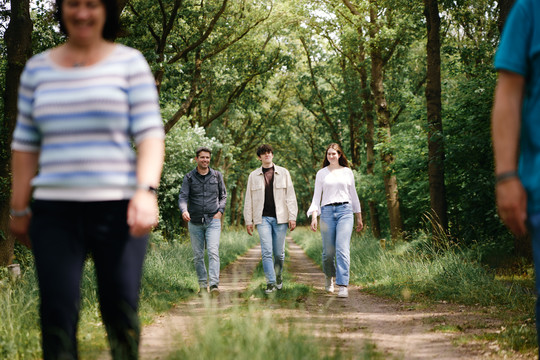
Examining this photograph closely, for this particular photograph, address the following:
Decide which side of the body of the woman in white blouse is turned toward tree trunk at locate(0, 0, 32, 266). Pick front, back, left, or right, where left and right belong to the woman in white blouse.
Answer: right

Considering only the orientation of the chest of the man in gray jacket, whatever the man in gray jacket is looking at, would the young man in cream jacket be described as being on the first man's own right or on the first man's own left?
on the first man's own left

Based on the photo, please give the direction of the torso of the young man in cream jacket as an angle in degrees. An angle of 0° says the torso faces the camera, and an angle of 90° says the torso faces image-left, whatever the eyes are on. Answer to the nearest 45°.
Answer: approximately 0°

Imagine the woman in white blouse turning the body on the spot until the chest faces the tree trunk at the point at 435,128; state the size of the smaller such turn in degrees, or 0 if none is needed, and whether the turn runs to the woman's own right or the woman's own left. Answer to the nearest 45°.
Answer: approximately 135° to the woman's own left

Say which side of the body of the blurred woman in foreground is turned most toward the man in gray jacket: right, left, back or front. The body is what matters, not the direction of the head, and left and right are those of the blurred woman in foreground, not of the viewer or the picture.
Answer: back

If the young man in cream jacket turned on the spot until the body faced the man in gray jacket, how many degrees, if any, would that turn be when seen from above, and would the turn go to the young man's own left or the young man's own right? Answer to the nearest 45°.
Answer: approximately 90° to the young man's own right

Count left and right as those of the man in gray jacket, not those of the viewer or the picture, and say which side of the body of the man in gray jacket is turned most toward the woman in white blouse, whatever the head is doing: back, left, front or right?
left

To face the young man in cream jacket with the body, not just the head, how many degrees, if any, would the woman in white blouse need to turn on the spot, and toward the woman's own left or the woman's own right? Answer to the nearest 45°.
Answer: approximately 90° to the woman's own right
